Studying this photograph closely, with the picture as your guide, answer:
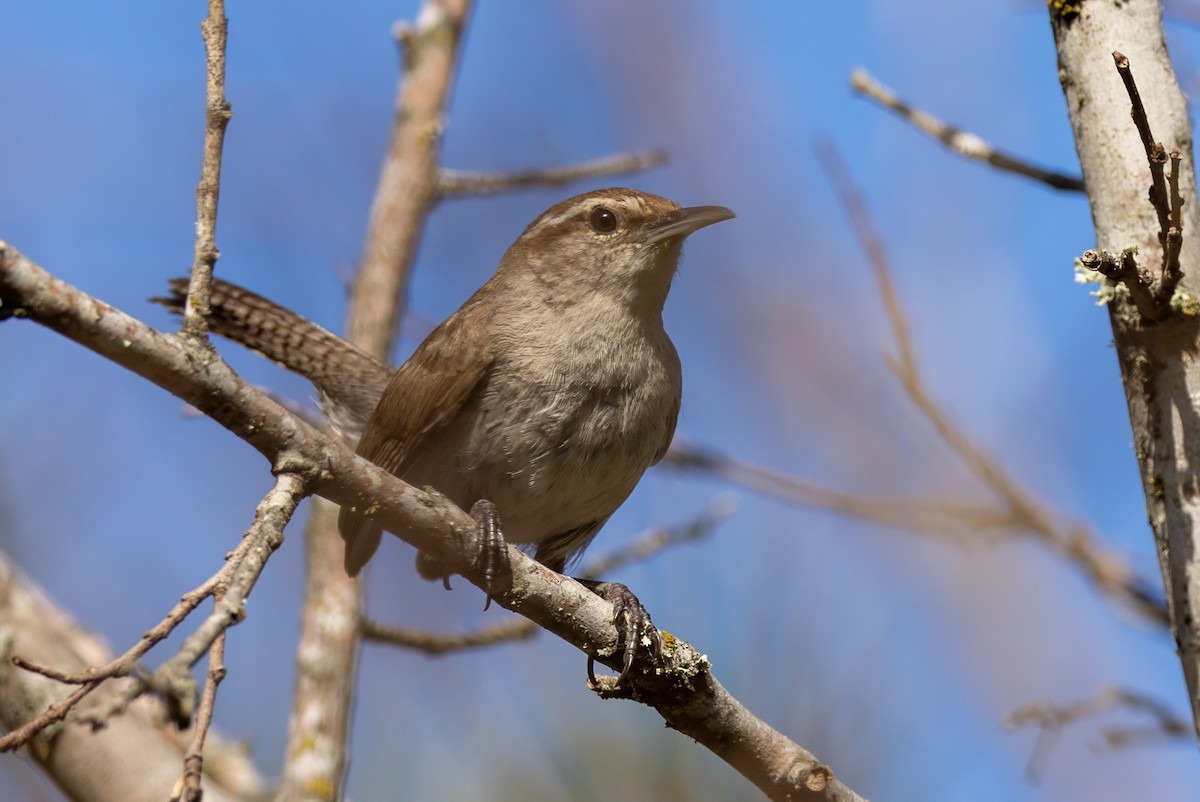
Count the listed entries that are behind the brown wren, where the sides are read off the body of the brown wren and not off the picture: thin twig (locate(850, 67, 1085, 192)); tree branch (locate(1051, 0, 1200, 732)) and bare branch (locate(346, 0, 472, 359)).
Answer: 1

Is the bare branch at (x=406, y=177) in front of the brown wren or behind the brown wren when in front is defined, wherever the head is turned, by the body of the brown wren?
behind

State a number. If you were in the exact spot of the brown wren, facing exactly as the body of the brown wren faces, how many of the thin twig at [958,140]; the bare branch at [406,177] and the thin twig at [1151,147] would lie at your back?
1

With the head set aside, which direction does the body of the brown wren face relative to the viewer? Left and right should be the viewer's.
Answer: facing the viewer and to the right of the viewer

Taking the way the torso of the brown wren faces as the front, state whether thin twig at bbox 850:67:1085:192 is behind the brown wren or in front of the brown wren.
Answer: in front

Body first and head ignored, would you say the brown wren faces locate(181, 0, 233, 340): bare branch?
no
